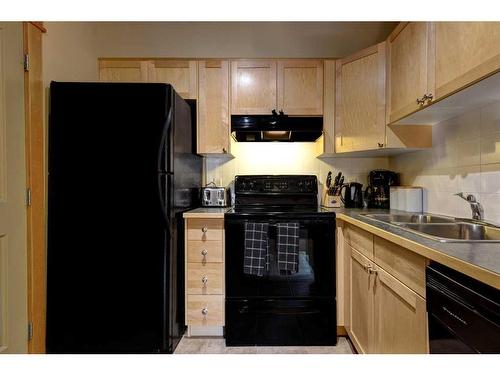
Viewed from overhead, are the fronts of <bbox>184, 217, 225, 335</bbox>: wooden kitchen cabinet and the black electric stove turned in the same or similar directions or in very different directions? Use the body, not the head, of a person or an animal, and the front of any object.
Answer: same or similar directions

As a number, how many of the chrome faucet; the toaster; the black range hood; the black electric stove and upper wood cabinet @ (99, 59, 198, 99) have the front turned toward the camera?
4

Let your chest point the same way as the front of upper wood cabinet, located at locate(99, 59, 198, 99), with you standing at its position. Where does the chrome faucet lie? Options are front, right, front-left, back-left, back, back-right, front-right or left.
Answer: front-left

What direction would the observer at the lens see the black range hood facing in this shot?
facing the viewer

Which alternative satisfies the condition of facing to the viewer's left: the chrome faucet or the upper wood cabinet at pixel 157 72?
the chrome faucet

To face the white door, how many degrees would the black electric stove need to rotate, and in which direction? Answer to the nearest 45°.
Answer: approximately 90° to its right

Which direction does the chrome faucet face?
to the viewer's left

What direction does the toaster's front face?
toward the camera

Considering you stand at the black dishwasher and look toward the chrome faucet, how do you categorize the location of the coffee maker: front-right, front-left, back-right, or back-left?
front-left

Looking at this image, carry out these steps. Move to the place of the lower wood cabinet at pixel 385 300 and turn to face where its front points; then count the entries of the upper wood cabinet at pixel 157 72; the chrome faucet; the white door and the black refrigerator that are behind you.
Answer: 1

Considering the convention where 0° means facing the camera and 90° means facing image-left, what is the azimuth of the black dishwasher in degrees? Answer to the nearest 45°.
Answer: approximately 45°

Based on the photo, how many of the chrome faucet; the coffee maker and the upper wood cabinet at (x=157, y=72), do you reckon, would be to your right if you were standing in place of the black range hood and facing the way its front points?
1

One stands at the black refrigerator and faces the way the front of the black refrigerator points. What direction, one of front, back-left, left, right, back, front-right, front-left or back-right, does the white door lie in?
right

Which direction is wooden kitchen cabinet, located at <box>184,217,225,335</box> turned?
toward the camera
